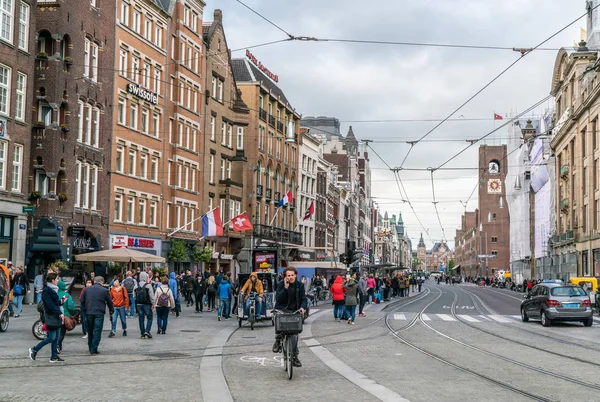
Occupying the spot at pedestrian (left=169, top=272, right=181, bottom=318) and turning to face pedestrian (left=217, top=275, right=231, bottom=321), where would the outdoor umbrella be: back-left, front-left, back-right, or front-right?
back-left

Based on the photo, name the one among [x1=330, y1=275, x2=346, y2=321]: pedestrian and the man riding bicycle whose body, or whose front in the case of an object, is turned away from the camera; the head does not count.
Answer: the pedestrian

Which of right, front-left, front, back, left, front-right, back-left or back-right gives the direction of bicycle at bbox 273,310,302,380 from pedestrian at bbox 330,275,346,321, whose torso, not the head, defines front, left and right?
back

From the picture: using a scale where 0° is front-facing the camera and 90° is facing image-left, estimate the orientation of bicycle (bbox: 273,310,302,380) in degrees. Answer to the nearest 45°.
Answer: approximately 0°

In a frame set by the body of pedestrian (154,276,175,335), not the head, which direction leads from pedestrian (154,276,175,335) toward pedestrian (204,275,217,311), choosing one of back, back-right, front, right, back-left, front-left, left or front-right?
front

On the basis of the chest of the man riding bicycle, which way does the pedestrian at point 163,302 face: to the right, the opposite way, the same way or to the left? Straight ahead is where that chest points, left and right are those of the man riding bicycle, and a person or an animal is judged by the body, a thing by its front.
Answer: the opposite way

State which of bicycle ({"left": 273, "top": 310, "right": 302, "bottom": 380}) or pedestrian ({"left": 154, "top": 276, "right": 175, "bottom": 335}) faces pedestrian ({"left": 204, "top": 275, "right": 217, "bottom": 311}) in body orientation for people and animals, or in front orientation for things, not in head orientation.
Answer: pedestrian ({"left": 154, "top": 276, "right": 175, "bottom": 335})

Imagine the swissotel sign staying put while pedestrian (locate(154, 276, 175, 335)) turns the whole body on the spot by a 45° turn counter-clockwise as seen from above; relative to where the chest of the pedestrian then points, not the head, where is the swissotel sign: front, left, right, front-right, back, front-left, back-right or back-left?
front-right

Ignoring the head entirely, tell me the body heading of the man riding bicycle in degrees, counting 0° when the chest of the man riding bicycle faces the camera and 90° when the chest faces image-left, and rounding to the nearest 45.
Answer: approximately 0°

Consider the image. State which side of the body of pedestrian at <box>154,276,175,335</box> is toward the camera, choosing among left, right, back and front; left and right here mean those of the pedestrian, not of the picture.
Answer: back
